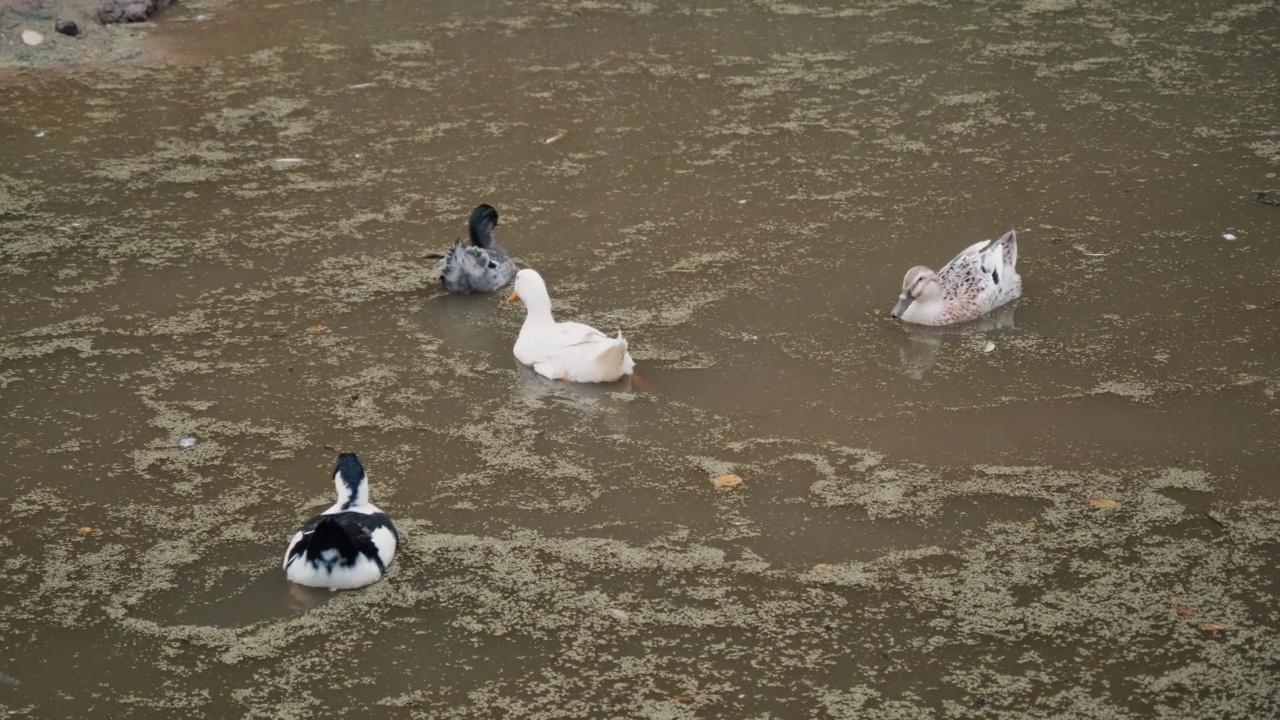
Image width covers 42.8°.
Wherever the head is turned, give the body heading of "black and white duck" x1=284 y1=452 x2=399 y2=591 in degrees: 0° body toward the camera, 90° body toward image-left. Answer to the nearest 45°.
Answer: approximately 180°

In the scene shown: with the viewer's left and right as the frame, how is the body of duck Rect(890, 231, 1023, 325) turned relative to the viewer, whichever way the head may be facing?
facing the viewer and to the left of the viewer

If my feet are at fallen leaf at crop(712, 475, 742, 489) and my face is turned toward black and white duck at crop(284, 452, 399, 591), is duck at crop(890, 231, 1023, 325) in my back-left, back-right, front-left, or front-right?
back-right

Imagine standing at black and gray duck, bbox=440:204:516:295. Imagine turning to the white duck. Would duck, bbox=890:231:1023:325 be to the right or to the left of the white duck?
left

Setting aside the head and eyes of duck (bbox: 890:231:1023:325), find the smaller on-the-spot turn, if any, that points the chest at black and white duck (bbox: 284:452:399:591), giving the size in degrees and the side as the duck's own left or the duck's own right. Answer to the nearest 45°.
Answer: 0° — it already faces it

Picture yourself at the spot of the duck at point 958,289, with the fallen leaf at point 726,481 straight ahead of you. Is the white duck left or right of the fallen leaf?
right

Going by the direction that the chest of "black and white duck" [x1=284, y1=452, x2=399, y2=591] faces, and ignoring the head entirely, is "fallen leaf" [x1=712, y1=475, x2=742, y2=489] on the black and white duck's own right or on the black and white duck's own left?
on the black and white duck's own right

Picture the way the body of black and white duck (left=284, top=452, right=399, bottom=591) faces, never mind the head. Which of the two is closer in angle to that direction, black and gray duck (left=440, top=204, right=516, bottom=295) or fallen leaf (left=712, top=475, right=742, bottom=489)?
the black and gray duck

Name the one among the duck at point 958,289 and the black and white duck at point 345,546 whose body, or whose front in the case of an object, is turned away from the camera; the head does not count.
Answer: the black and white duck

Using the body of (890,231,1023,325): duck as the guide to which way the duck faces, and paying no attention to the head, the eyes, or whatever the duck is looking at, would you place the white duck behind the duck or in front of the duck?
in front

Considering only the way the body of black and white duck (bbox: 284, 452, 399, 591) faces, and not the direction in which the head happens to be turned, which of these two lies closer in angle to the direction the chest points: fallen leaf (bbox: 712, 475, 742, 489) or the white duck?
the white duck

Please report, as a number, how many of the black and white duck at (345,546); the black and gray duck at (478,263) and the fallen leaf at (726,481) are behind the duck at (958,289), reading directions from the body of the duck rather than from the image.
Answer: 0

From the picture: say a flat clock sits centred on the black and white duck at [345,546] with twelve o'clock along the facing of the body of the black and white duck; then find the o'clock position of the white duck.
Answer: The white duck is roughly at 1 o'clock from the black and white duck.

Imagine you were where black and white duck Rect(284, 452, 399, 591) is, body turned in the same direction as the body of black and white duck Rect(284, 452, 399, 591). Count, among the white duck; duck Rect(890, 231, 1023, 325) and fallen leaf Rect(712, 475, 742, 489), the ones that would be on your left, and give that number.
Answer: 0

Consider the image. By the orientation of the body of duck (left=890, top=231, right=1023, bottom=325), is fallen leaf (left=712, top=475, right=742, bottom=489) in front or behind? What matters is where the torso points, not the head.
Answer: in front

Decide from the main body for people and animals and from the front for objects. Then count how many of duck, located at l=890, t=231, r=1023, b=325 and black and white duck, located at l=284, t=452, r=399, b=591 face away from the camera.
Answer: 1

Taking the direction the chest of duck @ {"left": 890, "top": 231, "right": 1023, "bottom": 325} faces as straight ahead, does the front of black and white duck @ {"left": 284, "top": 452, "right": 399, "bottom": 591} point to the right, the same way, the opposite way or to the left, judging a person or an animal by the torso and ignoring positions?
to the right

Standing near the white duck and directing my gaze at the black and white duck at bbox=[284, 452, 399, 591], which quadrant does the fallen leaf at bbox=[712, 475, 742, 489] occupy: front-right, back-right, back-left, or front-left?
front-left
